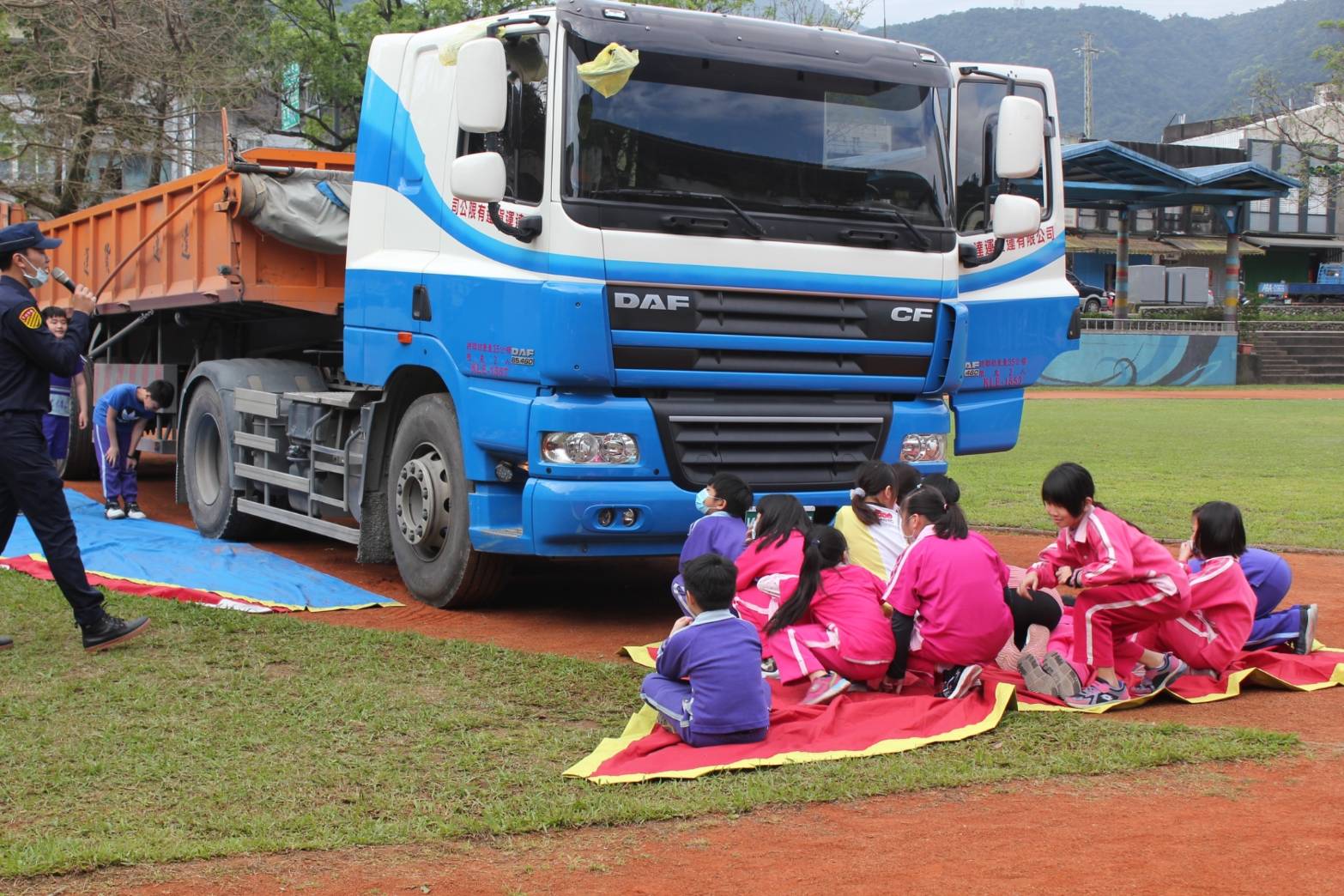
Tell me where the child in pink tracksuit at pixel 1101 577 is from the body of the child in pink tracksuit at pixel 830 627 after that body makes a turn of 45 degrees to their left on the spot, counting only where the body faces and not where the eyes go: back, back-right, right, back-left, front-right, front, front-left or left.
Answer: back

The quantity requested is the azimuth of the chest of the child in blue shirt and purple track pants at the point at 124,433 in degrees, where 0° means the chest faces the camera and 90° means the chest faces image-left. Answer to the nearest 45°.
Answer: approximately 315°

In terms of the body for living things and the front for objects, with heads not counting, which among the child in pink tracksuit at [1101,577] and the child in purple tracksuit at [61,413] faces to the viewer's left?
the child in pink tracksuit

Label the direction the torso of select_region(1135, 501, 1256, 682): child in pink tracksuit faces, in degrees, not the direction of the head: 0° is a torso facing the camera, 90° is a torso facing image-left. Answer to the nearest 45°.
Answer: approximately 135°

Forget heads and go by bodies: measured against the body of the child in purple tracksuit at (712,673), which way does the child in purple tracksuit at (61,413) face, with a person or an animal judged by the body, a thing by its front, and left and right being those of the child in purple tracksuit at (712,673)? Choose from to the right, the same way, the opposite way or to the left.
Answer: the opposite way

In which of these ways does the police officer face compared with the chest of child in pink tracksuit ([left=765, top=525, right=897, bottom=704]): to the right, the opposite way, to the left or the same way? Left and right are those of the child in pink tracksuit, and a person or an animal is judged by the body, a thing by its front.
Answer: to the right

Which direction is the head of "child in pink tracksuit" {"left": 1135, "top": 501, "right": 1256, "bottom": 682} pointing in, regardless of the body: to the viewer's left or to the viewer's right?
to the viewer's left
